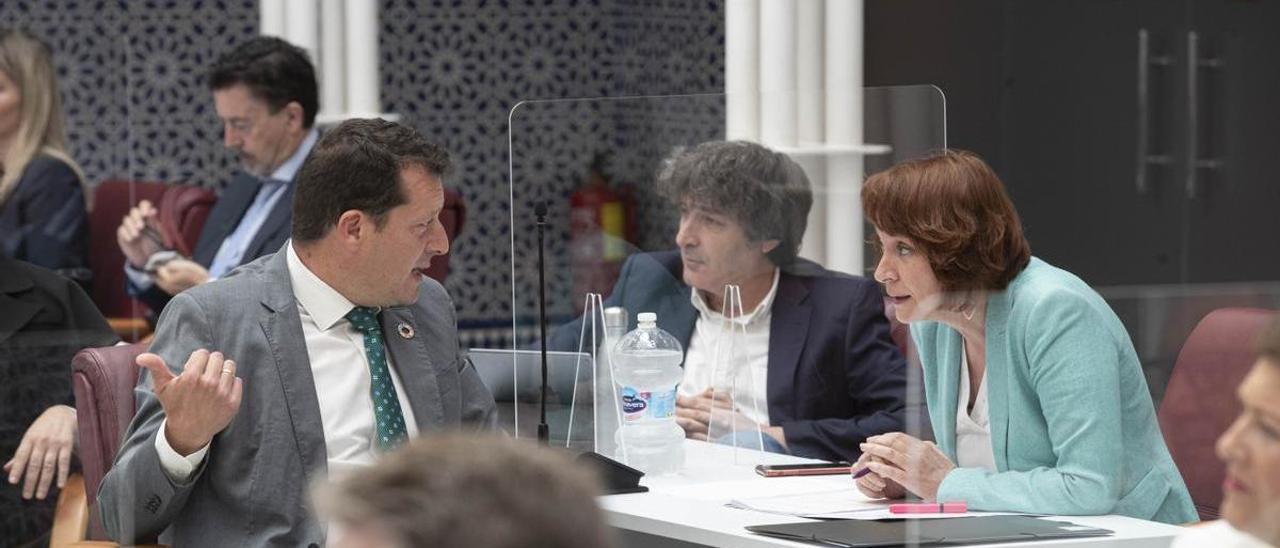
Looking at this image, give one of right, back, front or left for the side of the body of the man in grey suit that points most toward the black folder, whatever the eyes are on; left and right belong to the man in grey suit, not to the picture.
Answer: front

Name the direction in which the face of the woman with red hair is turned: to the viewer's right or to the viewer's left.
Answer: to the viewer's left

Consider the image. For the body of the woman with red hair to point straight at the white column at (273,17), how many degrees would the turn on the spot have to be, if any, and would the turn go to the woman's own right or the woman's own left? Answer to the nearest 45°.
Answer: approximately 90° to the woman's own right

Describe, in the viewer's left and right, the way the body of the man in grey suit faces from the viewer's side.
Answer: facing the viewer and to the right of the viewer

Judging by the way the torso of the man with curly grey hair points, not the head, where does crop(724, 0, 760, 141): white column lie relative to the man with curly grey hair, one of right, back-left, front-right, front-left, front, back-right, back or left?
back-right

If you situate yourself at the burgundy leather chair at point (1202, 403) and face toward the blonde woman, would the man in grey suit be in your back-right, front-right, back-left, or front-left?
front-left

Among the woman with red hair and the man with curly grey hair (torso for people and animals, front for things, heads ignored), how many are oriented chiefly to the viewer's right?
0

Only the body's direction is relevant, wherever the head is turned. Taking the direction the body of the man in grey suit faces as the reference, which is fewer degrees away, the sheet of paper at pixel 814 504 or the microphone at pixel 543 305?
the sheet of paper

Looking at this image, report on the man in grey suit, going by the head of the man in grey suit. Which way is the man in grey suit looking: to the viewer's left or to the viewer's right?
to the viewer's right

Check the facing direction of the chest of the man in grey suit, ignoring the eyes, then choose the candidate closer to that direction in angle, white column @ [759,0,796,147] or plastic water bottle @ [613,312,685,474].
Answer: the plastic water bottle

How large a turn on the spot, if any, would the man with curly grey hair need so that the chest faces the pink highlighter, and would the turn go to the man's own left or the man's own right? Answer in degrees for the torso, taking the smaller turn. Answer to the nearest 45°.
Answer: approximately 45° to the man's own left

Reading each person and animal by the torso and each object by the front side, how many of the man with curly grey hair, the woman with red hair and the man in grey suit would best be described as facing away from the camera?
0

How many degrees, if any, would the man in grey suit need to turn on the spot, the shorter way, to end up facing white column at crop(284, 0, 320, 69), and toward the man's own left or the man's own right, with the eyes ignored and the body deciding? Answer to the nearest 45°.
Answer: approximately 135° to the man's own left

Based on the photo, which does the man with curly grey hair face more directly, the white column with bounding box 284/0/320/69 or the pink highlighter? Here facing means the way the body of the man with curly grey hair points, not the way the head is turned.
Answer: the pink highlighter
